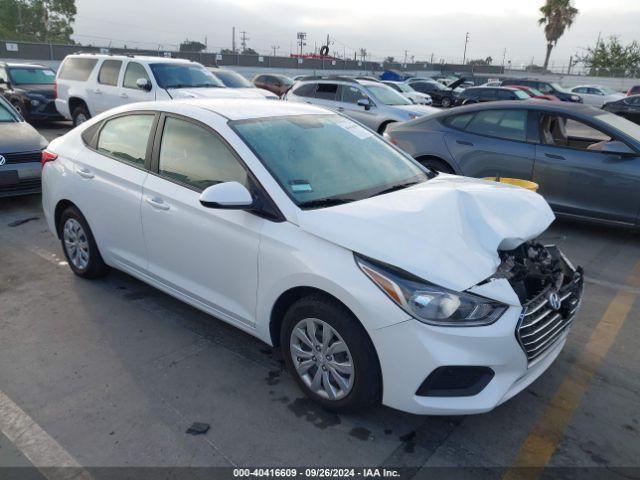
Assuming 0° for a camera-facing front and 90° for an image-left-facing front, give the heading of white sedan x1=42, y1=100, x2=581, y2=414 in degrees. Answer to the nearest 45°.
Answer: approximately 315°

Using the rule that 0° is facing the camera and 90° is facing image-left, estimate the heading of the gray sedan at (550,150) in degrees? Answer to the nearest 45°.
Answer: approximately 315°

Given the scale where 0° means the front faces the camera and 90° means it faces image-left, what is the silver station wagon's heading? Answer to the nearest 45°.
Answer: approximately 315°

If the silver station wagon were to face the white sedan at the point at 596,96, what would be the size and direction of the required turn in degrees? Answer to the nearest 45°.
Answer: approximately 90° to its left

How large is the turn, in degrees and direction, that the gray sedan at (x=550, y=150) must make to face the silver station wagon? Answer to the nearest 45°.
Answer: approximately 180°

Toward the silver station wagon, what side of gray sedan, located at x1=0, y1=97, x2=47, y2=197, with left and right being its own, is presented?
left

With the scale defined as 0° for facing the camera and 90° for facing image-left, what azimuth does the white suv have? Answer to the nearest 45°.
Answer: approximately 315°
